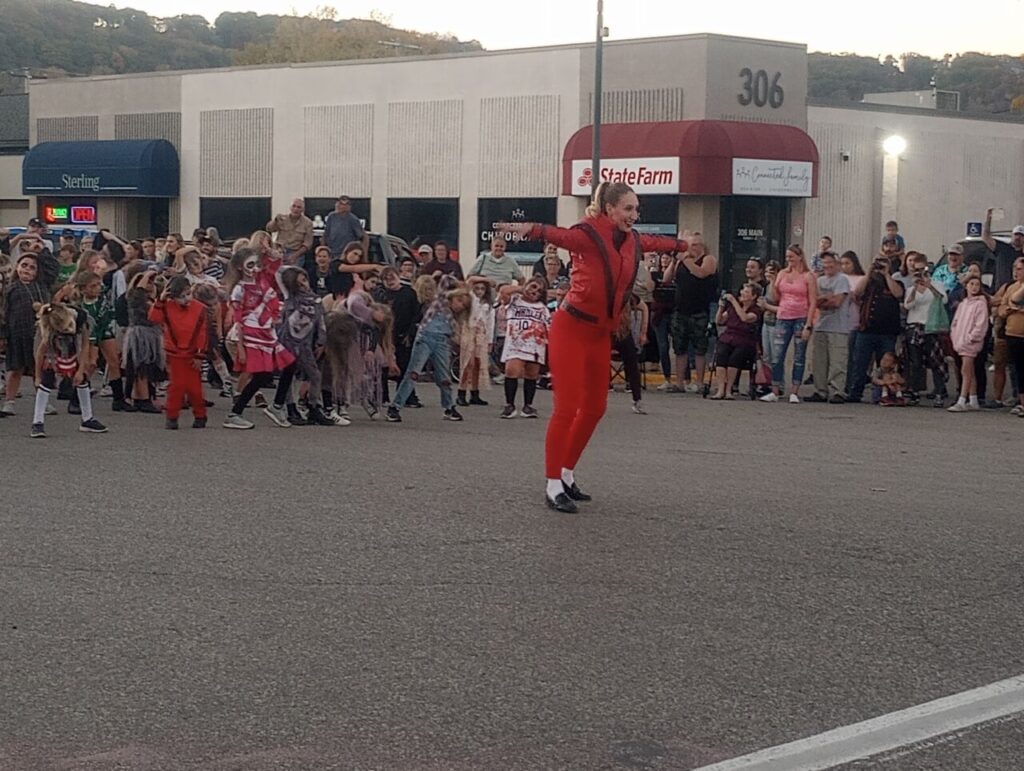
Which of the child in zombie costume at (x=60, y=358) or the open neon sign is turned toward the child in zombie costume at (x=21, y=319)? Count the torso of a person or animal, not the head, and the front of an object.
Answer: the open neon sign

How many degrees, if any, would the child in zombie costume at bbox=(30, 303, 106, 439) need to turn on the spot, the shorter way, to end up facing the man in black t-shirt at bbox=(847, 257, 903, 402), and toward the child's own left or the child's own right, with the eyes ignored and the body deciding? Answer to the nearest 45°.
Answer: approximately 90° to the child's own left

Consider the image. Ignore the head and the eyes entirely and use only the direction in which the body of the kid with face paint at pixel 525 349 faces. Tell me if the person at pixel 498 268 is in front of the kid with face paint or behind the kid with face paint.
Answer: behind

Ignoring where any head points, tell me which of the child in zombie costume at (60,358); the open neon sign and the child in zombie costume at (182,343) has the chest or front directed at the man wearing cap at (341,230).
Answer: the open neon sign

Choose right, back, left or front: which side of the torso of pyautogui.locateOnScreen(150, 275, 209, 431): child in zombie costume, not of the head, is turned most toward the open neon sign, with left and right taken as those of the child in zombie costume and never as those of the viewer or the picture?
back

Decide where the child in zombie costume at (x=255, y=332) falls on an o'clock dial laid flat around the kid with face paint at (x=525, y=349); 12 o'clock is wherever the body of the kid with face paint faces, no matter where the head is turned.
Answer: The child in zombie costume is roughly at 2 o'clock from the kid with face paint.

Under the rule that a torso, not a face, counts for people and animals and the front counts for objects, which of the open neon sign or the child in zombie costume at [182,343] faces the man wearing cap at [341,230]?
the open neon sign
